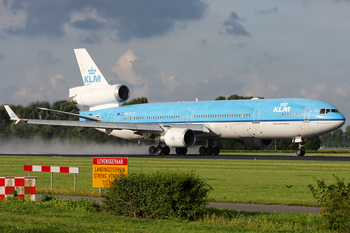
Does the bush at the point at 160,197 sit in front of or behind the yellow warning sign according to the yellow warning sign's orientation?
in front

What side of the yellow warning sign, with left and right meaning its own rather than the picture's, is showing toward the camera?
front

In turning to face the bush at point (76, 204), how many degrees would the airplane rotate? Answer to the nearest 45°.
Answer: approximately 45° to its right

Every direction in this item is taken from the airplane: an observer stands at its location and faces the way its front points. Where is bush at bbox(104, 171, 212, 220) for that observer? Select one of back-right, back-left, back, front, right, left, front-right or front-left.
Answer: front-right

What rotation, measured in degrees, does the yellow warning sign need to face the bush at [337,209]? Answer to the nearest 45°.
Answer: approximately 45° to its left

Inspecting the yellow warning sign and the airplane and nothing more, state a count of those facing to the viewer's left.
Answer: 0

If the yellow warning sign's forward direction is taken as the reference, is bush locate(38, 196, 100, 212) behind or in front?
in front
